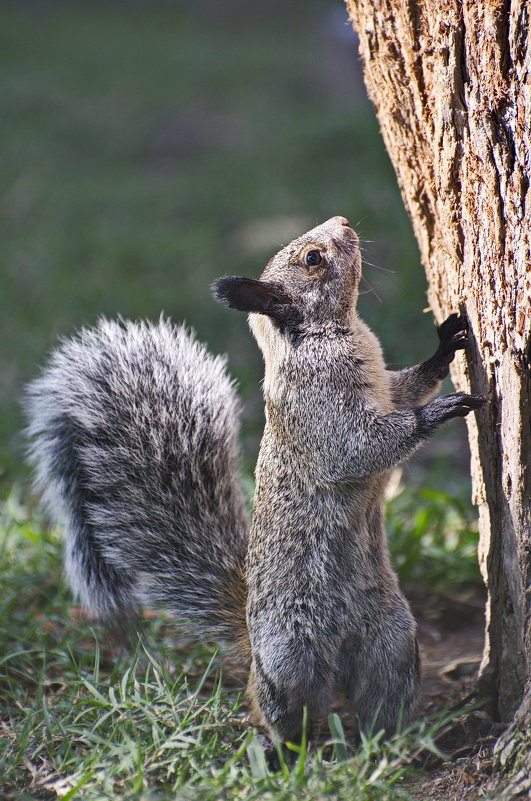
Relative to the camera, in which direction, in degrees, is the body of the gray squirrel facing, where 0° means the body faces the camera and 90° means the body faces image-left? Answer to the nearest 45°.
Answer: approximately 270°

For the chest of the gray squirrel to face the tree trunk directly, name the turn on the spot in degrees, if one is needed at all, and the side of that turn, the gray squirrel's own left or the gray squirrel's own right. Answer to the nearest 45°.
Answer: approximately 45° to the gray squirrel's own right
